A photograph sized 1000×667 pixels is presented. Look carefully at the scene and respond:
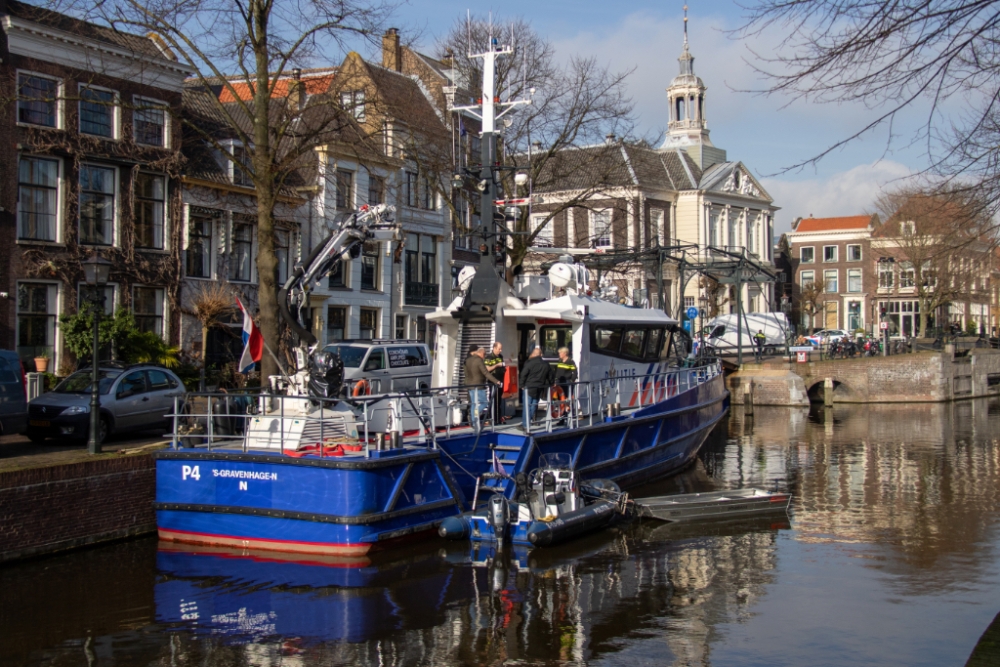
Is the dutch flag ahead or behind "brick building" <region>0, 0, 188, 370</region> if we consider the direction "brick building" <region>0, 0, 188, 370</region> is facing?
ahead

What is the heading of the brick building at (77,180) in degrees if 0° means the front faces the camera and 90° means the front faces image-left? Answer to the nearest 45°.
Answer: approximately 315°

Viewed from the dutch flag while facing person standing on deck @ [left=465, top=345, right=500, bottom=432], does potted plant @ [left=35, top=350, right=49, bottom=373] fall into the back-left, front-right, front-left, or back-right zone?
back-left

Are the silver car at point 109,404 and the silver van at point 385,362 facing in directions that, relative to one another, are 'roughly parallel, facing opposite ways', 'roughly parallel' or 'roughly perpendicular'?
roughly parallel

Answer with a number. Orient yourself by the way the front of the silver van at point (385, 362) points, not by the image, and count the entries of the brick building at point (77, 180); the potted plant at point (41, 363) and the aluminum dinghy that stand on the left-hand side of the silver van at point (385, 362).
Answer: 1

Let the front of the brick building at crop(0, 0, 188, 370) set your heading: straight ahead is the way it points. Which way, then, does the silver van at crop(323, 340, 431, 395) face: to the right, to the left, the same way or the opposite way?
to the right

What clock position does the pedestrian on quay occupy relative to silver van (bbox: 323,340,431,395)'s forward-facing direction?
The pedestrian on quay is roughly at 6 o'clock from the silver van.

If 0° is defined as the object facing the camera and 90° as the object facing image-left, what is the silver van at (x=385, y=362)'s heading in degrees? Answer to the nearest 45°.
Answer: approximately 45°

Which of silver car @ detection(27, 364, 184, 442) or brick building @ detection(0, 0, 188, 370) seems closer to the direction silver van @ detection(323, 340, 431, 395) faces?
the silver car

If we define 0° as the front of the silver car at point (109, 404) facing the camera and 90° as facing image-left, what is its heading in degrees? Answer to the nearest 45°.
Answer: approximately 45°

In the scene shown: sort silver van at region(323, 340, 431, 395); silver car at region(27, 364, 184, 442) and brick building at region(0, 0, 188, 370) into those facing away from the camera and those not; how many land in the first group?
0

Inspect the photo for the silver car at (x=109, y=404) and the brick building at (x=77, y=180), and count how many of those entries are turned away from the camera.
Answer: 0

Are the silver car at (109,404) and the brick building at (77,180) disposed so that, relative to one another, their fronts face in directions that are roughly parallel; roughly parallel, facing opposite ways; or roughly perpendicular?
roughly perpendicular

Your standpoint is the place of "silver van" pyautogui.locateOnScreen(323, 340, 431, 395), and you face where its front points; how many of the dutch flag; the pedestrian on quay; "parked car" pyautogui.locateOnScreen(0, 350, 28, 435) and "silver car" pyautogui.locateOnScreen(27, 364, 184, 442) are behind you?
1
